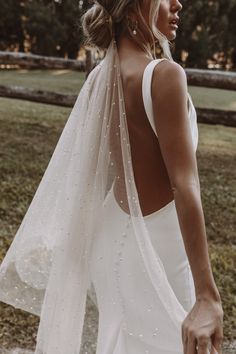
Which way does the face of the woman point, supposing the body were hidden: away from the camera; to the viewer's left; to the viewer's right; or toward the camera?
to the viewer's right

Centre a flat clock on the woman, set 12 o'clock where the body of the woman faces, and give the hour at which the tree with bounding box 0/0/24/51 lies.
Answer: The tree is roughly at 10 o'clock from the woman.

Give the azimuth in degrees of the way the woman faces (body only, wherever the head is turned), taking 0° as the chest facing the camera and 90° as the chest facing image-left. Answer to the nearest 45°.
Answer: approximately 225°

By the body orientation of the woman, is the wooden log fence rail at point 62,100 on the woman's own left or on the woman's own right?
on the woman's own left

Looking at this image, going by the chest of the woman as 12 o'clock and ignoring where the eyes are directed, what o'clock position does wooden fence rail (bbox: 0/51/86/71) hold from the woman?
The wooden fence rail is roughly at 10 o'clock from the woman.

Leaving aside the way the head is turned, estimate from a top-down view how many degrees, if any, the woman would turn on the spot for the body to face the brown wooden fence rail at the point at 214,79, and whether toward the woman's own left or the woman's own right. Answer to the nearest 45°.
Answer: approximately 45° to the woman's own left
